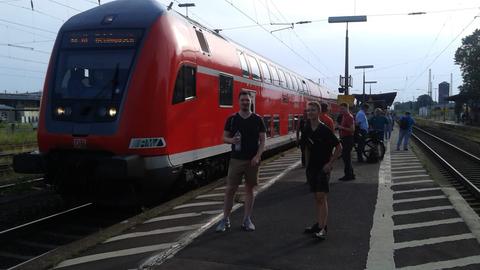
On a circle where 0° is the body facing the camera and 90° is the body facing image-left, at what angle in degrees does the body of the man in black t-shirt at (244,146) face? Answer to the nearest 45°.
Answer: approximately 0°

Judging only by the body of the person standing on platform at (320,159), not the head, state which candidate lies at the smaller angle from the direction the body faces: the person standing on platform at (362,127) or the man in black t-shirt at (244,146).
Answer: the man in black t-shirt

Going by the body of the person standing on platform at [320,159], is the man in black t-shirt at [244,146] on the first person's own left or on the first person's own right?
on the first person's own right

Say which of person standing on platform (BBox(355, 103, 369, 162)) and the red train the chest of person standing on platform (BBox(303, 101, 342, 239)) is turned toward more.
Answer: the red train

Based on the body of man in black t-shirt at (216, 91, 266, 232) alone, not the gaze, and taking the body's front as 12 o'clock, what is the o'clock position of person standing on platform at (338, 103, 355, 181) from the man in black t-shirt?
The person standing on platform is roughly at 7 o'clock from the man in black t-shirt.

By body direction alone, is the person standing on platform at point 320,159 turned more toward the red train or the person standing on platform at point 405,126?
the red train

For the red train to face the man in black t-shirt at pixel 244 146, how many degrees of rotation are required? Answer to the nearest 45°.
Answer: approximately 90° to its left

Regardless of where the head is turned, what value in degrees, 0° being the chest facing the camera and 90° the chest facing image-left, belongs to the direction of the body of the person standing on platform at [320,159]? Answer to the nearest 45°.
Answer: approximately 45°

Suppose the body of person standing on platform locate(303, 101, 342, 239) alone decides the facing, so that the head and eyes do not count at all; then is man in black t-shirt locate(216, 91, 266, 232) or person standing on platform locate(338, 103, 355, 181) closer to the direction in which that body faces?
the man in black t-shirt

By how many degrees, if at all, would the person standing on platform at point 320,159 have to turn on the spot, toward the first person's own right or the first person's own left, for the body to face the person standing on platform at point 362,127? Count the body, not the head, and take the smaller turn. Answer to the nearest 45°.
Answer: approximately 135° to the first person's own right
